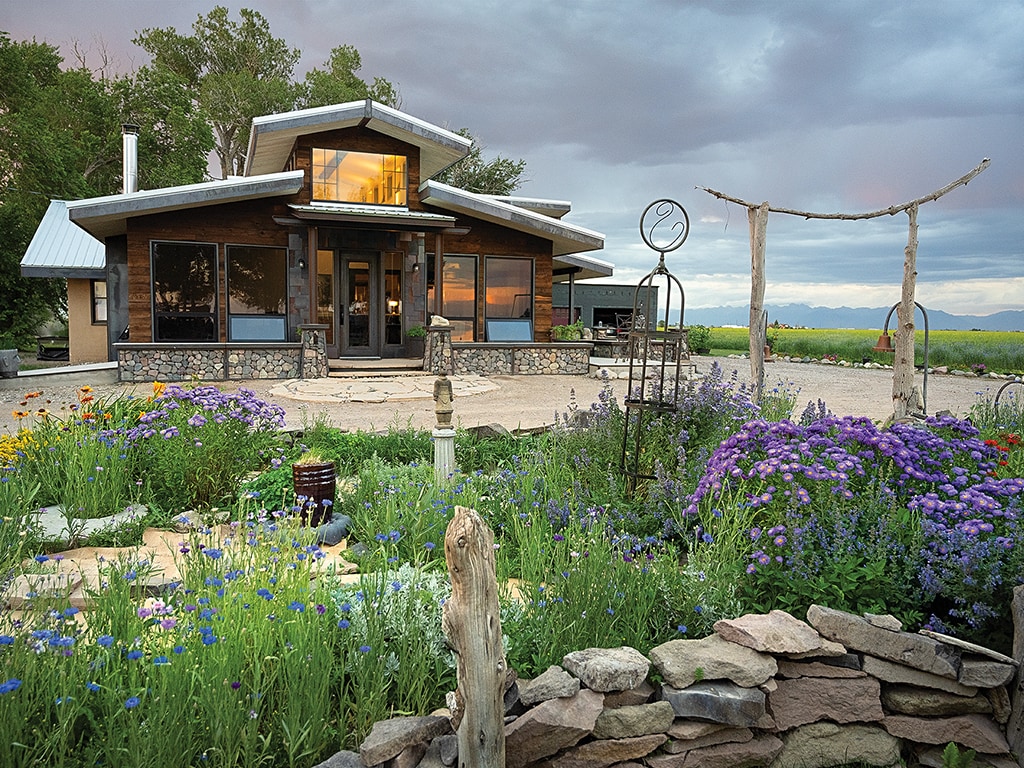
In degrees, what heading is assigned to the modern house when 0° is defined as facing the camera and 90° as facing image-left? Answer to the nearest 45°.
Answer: approximately 0°

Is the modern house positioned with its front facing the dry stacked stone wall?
yes

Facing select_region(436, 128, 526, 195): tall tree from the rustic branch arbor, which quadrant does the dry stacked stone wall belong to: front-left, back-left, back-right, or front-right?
back-left

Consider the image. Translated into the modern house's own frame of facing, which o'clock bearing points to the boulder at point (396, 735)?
The boulder is roughly at 12 o'clock from the modern house.

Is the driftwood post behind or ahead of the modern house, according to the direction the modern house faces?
ahead

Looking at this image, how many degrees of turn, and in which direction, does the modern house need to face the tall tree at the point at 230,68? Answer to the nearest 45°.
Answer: approximately 180°

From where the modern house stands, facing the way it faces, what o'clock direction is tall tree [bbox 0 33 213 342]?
The tall tree is roughly at 5 o'clock from the modern house.

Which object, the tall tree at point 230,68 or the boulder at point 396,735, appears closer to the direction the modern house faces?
the boulder

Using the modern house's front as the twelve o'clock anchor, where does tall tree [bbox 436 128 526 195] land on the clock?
The tall tree is roughly at 7 o'clock from the modern house.

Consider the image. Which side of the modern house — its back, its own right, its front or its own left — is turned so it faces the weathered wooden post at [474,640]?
front

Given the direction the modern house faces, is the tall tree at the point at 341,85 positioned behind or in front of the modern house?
behind

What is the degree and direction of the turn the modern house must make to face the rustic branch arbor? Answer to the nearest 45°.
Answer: approximately 45° to its left
